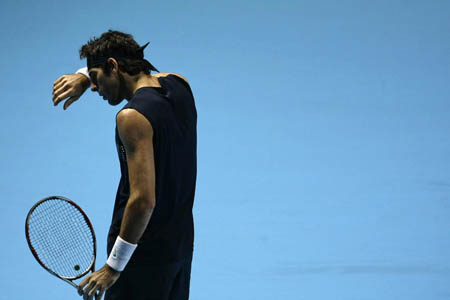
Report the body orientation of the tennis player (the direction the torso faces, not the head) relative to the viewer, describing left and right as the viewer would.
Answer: facing away from the viewer and to the left of the viewer

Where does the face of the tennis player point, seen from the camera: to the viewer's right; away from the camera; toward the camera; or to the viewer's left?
to the viewer's left
